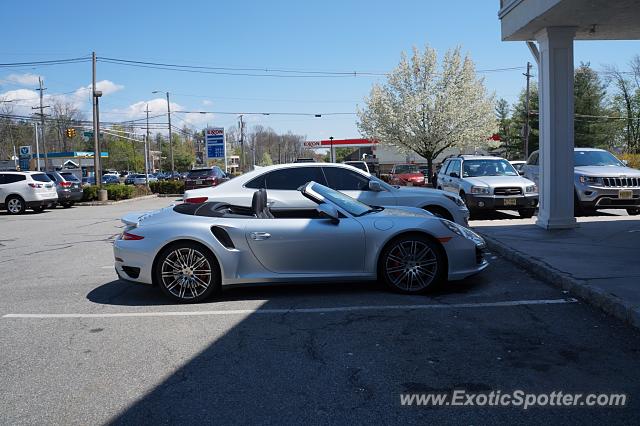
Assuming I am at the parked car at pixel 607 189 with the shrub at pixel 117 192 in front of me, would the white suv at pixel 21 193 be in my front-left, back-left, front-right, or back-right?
front-left

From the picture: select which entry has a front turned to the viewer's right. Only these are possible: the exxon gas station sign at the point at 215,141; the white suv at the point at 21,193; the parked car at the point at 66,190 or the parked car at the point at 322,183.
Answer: the parked car at the point at 322,183

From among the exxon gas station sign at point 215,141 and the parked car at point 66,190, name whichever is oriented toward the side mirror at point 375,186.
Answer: the exxon gas station sign

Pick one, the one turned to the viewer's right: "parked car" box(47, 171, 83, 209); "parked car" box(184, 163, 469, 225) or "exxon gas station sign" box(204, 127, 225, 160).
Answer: "parked car" box(184, 163, 469, 225)

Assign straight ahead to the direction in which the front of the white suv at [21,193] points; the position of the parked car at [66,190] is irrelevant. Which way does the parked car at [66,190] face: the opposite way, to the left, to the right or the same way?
the same way

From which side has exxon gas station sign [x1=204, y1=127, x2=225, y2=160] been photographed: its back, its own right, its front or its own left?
front

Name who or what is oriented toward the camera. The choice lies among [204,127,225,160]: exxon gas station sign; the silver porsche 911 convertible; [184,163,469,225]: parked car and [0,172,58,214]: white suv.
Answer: the exxon gas station sign

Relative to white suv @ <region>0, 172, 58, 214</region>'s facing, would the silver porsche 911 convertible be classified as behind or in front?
behind

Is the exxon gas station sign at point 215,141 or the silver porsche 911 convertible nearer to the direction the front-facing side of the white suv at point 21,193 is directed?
the exxon gas station sign

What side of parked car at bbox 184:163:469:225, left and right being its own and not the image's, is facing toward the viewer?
right

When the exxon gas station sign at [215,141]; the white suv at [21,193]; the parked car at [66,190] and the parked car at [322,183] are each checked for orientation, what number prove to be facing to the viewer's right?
1

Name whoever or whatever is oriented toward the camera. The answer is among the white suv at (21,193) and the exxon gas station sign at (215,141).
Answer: the exxon gas station sign

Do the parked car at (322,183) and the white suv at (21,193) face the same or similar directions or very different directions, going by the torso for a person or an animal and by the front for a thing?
very different directions

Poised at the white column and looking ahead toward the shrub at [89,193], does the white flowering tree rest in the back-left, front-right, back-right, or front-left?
front-right

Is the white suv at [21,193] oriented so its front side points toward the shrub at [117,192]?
no

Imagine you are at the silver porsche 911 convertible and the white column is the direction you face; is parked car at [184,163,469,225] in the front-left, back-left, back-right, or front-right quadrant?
front-left

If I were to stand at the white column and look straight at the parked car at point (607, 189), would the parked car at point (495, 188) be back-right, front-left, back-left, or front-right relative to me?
front-left
